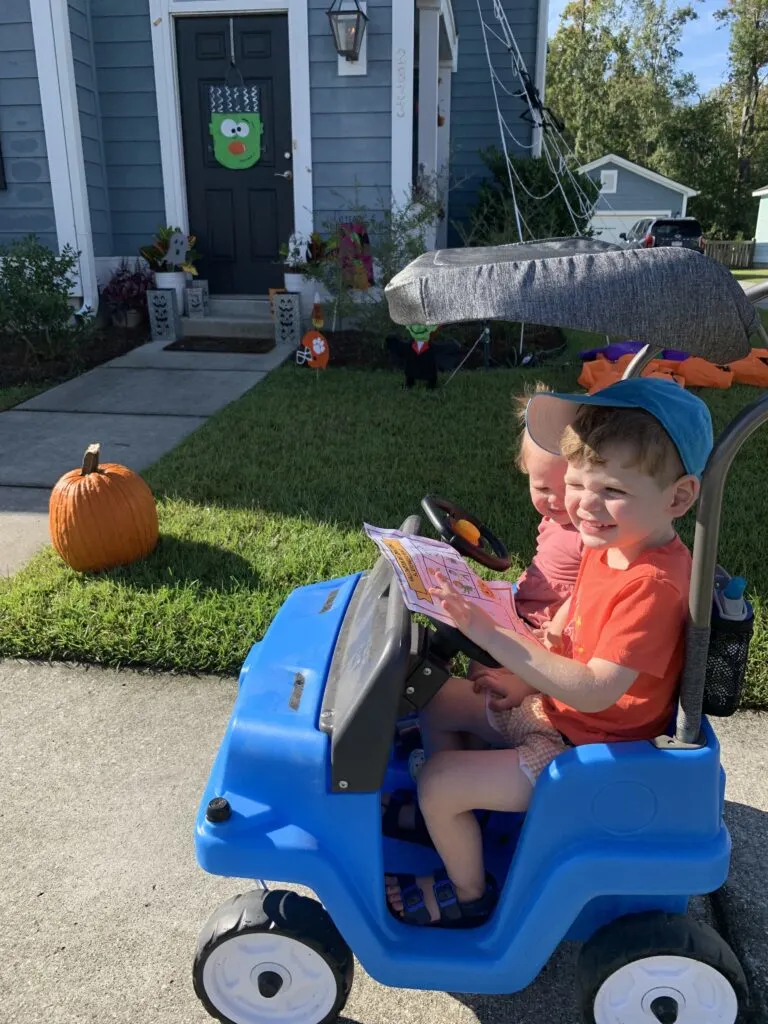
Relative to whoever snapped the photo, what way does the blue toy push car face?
facing to the left of the viewer

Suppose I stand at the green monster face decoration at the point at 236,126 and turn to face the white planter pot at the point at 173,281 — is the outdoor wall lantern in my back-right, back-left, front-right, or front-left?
back-left

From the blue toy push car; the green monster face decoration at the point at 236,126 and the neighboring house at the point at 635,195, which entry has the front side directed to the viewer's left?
the blue toy push car

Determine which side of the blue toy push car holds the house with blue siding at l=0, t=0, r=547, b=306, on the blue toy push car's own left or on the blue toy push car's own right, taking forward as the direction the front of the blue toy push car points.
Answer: on the blue toy push car's own right

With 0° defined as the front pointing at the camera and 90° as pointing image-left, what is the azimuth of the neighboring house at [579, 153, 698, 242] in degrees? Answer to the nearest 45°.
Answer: approximately 0°

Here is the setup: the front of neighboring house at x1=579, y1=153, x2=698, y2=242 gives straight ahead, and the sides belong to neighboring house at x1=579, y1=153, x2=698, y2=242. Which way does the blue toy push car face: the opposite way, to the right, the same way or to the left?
to the right

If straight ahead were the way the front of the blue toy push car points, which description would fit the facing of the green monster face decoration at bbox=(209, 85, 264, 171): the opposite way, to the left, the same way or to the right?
to the left
